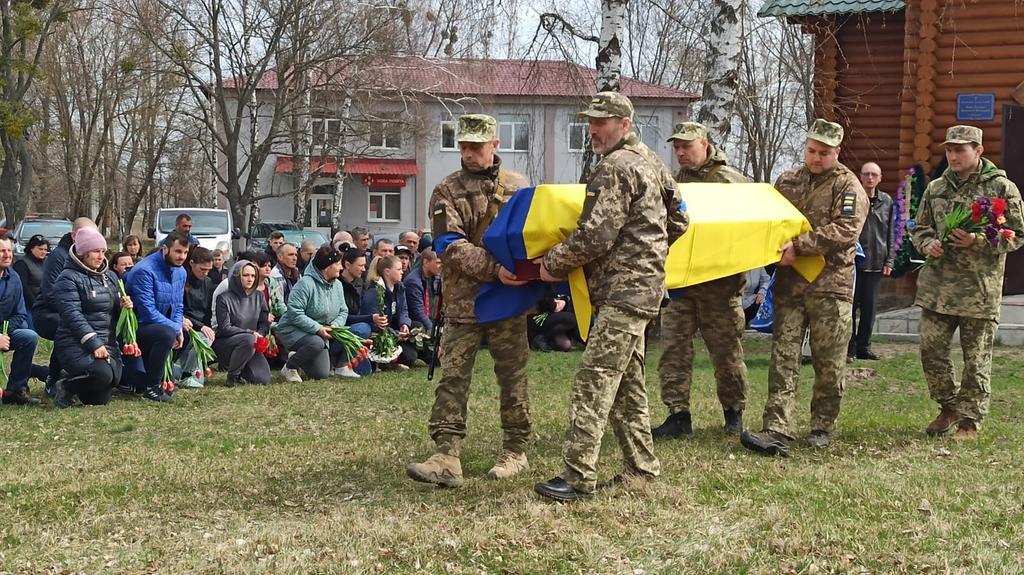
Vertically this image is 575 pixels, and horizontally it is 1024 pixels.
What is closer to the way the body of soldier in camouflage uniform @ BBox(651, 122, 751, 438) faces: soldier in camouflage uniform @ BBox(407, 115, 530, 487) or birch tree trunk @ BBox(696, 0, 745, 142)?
the soldier in camouflage uniform

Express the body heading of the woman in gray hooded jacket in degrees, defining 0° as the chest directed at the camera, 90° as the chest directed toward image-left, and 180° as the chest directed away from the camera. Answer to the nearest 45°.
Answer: approximately 315°

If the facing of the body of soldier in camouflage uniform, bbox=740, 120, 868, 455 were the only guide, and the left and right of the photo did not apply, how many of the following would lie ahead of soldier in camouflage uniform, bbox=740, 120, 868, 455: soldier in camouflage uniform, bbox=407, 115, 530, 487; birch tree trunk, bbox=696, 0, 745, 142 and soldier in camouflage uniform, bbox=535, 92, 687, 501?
2

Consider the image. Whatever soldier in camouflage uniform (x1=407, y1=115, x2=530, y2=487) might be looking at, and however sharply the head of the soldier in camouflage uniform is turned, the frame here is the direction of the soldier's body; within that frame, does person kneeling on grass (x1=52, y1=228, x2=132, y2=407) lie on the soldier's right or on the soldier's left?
on the soldier's right

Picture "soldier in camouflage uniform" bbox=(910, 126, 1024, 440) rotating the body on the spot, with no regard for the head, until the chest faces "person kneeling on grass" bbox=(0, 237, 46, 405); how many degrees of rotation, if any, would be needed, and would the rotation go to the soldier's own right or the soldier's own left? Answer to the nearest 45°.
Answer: approximately 45° to the soldier's own right

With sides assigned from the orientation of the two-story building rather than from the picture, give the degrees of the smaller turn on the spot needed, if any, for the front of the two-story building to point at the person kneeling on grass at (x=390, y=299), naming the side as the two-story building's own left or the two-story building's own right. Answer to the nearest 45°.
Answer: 0° — it already faces them

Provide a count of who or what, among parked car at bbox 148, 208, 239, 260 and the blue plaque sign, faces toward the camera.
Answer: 2

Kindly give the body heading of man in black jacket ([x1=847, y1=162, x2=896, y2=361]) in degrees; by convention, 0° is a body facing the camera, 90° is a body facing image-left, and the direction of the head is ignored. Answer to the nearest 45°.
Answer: approximately 45°

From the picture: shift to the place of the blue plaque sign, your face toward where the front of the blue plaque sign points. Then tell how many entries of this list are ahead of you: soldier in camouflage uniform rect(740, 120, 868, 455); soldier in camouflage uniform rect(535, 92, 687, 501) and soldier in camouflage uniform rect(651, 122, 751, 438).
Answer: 3

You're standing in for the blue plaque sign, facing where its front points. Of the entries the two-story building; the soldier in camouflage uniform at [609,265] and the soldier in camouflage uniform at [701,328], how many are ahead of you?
2

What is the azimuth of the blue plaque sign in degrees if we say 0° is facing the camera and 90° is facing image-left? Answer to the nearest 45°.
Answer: approximately 0°

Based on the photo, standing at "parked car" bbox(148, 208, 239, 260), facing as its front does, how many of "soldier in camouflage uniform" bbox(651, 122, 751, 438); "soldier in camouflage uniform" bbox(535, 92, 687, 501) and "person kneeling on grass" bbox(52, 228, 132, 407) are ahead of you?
3
